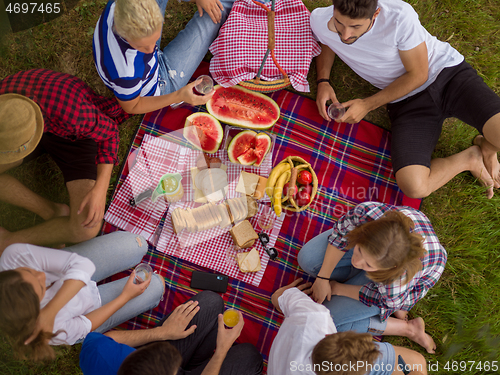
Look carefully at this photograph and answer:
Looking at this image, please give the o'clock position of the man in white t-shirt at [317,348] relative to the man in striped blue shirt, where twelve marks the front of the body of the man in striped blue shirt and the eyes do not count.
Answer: The man in white t-shirt is roughly at 2 o'clock from the man in striped blue shirt.

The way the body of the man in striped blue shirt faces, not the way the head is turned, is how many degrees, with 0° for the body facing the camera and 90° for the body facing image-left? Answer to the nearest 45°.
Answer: approximately 270°
